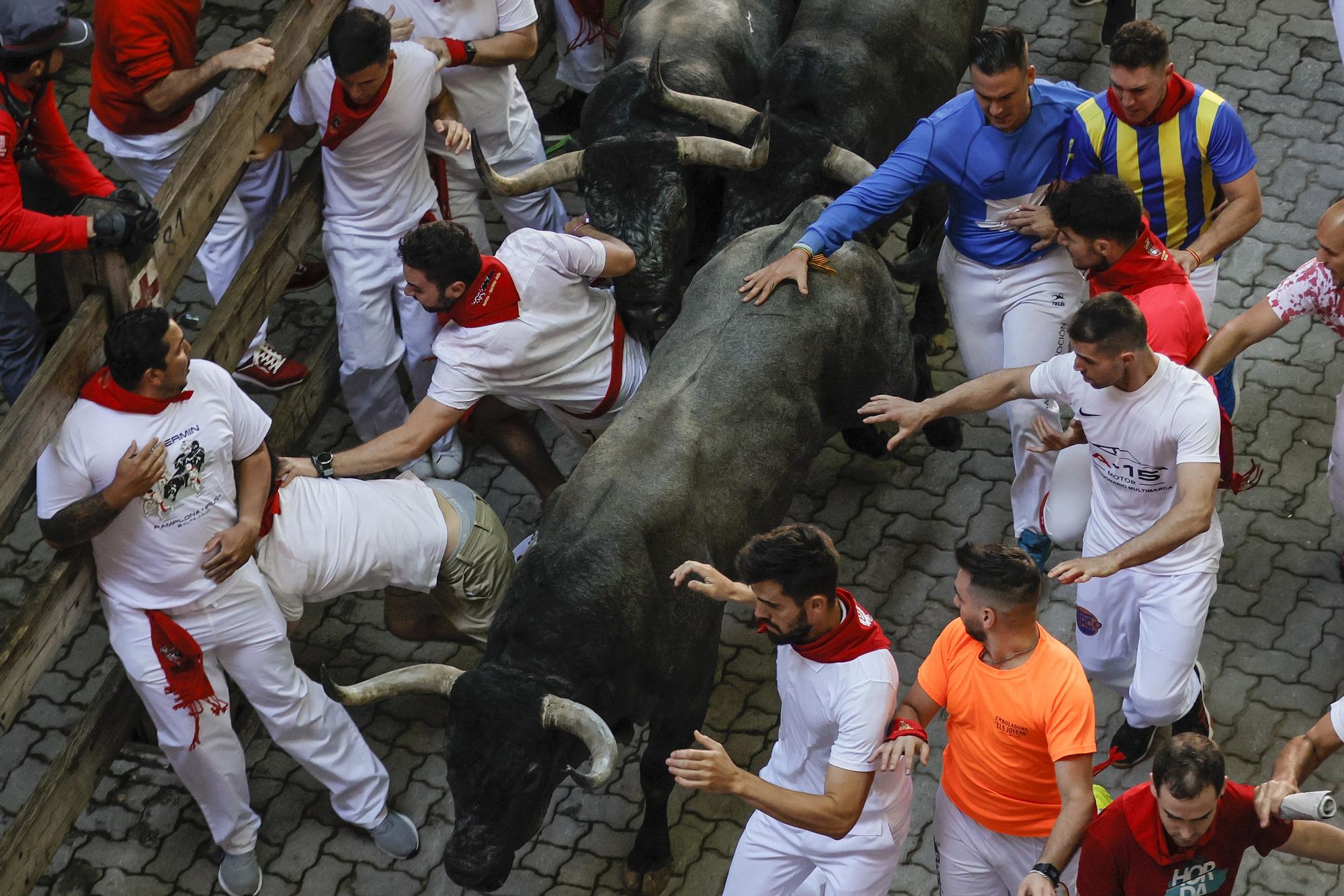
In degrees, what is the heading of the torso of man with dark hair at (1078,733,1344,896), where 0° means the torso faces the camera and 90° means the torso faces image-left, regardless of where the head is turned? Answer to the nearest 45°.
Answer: approximately 0°

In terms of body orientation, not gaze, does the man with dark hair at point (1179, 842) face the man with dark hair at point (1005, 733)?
no

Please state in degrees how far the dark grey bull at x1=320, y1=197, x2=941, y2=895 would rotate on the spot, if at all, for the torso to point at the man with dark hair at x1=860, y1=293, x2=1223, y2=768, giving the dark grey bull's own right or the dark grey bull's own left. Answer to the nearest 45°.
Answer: approximately 135° to the dark grey bull's own left

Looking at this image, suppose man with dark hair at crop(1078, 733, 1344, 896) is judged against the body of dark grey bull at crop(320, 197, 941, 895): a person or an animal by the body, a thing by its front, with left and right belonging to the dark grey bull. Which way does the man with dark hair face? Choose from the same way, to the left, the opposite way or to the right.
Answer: the same way

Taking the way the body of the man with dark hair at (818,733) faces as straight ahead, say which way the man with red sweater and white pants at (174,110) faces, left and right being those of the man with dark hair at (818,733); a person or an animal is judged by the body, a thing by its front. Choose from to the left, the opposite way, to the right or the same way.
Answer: the opposite way

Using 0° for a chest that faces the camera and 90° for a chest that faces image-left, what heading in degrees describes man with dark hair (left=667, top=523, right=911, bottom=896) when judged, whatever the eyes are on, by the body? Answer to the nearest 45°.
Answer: approximately 45°

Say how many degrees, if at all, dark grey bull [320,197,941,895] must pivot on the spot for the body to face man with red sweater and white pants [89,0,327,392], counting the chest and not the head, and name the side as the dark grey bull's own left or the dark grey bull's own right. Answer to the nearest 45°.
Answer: approximately 90° to the dark grey bull's own right

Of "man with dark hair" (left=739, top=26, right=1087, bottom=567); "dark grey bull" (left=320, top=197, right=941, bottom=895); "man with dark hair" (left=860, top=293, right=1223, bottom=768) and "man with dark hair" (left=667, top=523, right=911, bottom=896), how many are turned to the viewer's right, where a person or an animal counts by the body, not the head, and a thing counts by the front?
0

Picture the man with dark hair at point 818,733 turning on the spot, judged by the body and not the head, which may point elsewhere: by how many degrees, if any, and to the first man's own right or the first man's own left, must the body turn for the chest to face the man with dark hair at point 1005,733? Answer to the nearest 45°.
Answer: approximately 135° to the first man's own left

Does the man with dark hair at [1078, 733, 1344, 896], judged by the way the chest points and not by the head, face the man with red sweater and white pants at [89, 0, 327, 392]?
no

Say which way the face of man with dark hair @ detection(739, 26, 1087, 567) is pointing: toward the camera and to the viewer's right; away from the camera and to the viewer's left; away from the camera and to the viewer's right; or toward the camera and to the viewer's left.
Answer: toward the camera and to the viewer's left

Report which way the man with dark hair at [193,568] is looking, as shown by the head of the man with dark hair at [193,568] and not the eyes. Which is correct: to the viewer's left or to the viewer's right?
to the viewer's right

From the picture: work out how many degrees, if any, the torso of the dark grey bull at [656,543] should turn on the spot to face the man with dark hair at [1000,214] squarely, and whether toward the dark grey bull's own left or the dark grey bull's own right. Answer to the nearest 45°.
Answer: approximately 180°
